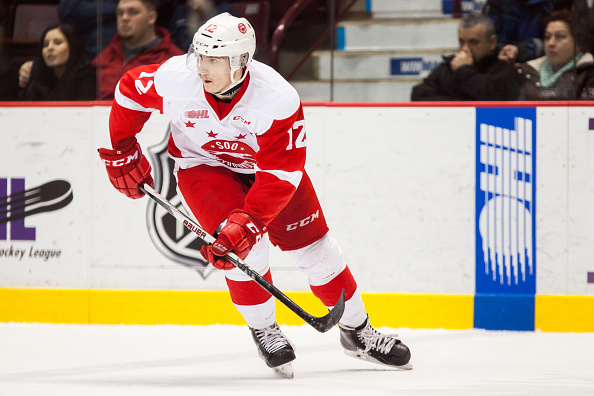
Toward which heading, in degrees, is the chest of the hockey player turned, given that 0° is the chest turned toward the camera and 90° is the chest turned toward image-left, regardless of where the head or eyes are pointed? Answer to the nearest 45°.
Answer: approximately 0°

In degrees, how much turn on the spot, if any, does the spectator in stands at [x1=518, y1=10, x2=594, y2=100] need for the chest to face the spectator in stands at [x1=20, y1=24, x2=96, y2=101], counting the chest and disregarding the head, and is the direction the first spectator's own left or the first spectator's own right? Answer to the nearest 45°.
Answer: approximately 45° to the first spectator's own right

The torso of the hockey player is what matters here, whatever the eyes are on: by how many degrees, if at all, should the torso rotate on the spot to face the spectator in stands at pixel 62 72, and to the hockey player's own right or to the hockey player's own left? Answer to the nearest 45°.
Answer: approximately 135° to the hockey player's own right

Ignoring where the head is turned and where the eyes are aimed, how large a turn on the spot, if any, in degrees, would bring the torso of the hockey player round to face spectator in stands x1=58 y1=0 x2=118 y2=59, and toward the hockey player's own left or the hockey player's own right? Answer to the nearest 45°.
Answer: approximately 135° to the hockey player's own right

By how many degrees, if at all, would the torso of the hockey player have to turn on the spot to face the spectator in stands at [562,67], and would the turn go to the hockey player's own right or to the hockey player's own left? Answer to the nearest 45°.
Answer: approximately 135° to the hockey player's own left

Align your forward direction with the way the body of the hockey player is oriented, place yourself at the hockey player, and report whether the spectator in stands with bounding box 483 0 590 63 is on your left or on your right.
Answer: on your left
